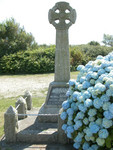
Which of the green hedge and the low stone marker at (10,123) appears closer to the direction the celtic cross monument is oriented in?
the low stone marker

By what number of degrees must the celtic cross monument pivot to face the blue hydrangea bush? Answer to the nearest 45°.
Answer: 0° — it already faces it

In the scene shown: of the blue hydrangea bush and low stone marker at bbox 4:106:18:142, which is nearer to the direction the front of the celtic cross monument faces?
the blue hydrangea bush

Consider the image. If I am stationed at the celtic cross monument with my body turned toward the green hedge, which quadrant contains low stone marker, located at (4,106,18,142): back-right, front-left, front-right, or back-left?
back-left

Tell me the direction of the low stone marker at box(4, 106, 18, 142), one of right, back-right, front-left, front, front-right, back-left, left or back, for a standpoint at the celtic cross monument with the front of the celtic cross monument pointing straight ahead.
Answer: front-right

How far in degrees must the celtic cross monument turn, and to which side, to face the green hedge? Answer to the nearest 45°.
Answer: approximately 180°

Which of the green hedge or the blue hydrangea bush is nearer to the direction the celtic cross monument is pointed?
the blue hydrangea bush

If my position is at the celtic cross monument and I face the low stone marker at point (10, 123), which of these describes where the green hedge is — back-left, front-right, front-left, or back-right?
back-right

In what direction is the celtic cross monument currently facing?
toward the camera
